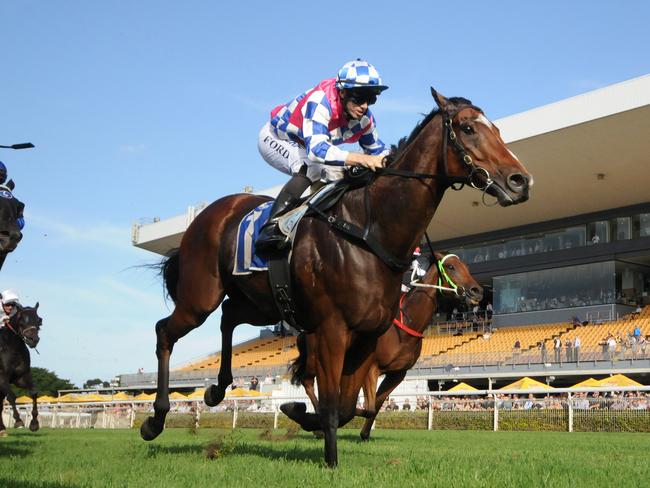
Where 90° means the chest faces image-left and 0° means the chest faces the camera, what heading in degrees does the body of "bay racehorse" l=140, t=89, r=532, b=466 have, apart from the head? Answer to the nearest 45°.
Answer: approximately 315°

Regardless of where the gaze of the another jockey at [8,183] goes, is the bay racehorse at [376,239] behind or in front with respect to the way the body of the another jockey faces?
in front

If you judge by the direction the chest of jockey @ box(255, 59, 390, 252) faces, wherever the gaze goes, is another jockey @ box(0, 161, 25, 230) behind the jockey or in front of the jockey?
behind

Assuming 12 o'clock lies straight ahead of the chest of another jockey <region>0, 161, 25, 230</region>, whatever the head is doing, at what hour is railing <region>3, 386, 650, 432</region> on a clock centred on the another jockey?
The railing is roughly at 9 o'clock from another jockey.

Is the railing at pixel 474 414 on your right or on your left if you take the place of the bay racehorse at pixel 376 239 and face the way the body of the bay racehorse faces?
on your left

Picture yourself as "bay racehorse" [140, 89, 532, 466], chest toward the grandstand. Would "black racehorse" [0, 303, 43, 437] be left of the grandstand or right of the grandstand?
left

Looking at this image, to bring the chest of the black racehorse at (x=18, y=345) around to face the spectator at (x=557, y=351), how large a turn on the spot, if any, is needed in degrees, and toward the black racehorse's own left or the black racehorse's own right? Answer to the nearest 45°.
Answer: approximately 90° to the black racehorse's own left

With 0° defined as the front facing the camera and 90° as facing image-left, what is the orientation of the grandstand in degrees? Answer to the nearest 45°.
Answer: approximately 45°

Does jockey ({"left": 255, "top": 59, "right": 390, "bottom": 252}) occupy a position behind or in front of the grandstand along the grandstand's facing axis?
in front

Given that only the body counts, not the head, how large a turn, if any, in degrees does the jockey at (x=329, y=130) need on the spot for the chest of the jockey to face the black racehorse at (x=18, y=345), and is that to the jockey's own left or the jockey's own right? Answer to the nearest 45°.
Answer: approximately 180°

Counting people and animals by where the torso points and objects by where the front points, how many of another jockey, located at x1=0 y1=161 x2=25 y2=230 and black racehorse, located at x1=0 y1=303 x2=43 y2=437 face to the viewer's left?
0

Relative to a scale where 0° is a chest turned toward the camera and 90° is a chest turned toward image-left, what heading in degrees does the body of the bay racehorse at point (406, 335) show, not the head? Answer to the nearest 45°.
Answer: approximately 315°

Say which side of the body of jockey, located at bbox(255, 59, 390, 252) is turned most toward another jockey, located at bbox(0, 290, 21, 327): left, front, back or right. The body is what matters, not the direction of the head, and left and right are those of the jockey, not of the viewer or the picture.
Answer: back

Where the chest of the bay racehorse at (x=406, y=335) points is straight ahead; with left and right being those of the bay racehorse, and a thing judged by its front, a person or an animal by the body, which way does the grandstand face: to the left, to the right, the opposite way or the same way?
to the right
